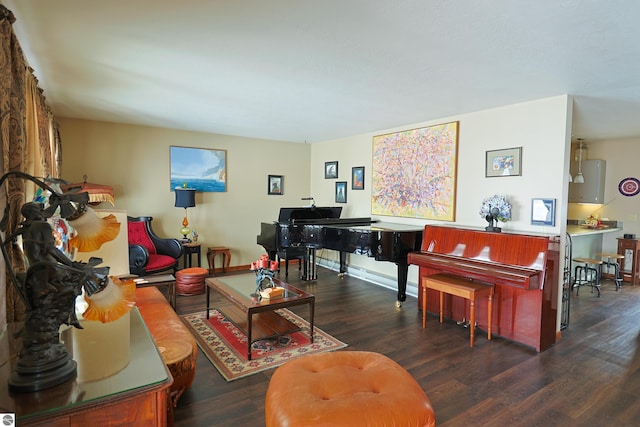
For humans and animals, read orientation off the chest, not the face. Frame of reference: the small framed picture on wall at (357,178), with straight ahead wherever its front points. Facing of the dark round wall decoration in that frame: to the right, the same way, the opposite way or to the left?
the same way

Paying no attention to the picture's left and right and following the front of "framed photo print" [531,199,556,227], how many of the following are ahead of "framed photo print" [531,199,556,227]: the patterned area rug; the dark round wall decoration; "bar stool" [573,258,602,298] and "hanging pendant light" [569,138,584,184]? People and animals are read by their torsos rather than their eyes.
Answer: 1

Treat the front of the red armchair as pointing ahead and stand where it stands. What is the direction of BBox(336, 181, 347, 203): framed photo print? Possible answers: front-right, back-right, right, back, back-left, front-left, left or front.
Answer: front-left

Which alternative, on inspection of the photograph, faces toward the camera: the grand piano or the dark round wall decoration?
the dark round wall decoration

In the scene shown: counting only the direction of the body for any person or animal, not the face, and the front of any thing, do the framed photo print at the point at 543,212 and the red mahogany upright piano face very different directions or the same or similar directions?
same or similar directions

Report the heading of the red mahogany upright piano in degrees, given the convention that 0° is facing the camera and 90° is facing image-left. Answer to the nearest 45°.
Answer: approximately 45°

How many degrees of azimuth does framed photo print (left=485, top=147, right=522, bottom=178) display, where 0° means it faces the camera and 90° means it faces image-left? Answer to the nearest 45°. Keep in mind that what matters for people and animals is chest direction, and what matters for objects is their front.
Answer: approximately 45°

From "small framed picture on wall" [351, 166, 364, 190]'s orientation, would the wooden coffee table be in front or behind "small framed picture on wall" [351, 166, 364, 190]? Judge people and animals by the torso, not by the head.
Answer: in front

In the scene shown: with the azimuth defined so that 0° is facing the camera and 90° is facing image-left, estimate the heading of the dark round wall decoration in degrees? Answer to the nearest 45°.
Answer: approximately 0°

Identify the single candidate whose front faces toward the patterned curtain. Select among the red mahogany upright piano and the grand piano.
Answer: the red mahogany upright piano

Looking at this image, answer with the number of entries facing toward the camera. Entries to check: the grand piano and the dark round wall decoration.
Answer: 1

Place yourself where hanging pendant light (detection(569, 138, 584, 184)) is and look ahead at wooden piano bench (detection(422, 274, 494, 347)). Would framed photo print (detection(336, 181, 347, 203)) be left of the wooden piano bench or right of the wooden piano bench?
right

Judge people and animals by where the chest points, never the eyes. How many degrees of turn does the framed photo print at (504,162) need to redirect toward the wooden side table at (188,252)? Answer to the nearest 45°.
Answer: approximately 45° to its right

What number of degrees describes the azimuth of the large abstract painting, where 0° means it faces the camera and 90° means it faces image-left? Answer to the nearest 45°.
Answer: approximately 45°

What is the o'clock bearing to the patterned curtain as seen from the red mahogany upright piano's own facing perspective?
The patterned curtain is roughly at 12 o'clock from the red mahogany upright piano.

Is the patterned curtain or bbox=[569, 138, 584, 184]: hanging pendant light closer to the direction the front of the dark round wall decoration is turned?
the patterned curtain

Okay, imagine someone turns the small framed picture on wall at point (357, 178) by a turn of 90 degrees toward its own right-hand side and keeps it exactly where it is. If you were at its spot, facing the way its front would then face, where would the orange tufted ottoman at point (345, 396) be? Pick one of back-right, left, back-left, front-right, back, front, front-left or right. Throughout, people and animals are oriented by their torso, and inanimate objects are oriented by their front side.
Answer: back-left

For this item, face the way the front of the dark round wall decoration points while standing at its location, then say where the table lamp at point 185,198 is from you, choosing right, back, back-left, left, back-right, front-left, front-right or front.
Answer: front-right
